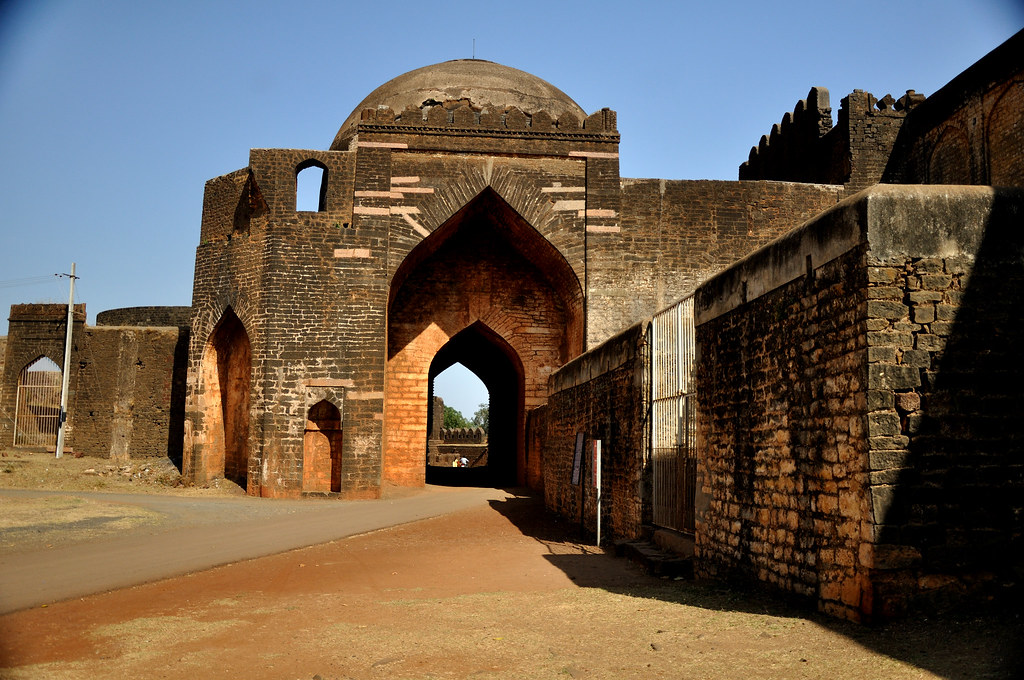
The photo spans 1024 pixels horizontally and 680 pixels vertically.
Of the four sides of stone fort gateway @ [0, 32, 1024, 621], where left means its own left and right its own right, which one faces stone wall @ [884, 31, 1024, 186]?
left

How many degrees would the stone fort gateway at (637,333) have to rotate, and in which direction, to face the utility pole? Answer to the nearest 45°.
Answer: approximately 90° to its right

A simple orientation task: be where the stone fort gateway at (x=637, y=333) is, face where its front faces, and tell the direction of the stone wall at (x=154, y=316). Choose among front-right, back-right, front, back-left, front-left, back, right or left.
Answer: back-right

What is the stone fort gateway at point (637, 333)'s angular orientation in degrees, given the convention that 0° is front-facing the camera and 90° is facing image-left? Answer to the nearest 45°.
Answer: approximately 0°

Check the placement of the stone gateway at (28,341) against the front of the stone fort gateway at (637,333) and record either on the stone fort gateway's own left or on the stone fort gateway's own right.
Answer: on the stone fort gateway's own right

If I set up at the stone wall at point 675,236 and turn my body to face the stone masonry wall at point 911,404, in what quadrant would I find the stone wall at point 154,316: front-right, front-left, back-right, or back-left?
back-right

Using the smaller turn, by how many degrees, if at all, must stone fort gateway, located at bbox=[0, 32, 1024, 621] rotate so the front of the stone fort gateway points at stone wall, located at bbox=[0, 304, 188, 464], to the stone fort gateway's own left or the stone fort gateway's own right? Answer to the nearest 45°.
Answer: approximately 90° to the stone fort gateway's own right
